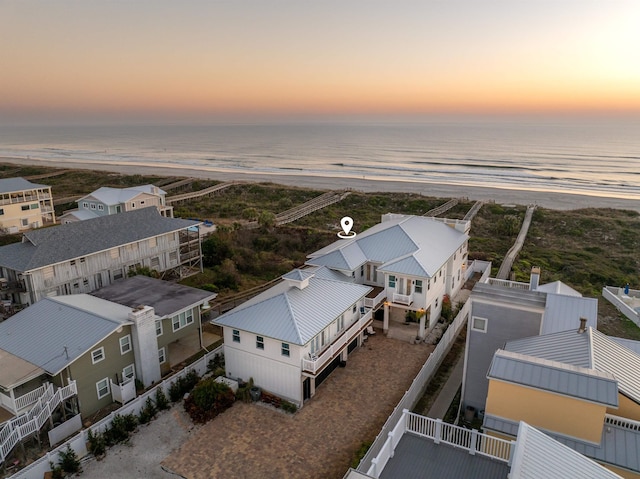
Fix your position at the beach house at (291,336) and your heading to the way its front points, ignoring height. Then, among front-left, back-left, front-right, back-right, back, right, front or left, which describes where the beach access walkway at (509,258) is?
left

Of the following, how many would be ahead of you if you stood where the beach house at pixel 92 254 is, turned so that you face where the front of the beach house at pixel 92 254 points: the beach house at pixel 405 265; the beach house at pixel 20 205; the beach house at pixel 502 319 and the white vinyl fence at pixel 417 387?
3

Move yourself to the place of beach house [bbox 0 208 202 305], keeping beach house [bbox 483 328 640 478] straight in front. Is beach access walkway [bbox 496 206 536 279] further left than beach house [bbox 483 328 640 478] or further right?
left

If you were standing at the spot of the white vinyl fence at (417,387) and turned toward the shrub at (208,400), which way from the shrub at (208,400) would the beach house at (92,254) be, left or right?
right

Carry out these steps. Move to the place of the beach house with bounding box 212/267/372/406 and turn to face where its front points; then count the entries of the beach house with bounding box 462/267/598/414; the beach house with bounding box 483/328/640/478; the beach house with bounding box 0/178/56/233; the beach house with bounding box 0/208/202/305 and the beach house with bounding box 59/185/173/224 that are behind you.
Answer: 3

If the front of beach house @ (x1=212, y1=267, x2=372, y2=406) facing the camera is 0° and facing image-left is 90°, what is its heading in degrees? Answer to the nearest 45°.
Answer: approximately 315°

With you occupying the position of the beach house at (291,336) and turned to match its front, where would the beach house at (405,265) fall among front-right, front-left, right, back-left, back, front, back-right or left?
left

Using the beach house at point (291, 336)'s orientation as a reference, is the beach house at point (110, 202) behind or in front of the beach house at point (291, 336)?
behind
